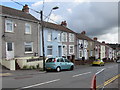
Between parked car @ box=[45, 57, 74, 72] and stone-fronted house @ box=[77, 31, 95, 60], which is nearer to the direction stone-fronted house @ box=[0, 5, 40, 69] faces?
the parked car

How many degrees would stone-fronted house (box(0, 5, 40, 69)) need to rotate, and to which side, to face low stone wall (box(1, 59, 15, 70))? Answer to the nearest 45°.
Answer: approximately 45° to its right

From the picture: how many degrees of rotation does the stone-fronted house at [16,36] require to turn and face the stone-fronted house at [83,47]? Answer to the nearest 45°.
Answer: approximately 90° to its left

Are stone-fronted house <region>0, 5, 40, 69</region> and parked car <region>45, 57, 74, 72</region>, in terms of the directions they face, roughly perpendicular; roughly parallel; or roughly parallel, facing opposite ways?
roughly perpendicular

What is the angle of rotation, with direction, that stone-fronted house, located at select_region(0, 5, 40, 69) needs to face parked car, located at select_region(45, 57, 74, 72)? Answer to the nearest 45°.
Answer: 0° — it already faces it

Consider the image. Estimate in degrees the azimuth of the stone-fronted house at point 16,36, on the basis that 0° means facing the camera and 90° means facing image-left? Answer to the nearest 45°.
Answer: approximately 315°
